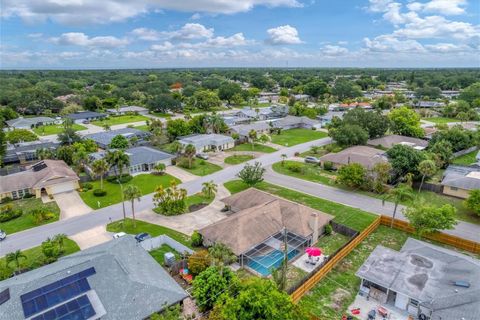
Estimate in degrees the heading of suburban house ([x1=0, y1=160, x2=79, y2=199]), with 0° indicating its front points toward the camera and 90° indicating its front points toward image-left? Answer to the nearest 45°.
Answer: approximately 315°

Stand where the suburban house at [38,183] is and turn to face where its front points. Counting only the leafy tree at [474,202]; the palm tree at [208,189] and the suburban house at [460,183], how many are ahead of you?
3

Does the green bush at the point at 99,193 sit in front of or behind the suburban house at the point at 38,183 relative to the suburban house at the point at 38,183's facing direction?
in front

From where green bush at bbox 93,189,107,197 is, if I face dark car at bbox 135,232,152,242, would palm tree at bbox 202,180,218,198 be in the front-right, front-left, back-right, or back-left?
front-left

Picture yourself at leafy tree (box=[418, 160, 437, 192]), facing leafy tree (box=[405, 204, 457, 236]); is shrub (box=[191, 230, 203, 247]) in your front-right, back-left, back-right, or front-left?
front-right

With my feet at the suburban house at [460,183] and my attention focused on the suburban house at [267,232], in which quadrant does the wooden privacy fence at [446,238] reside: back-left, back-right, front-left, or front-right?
front-left

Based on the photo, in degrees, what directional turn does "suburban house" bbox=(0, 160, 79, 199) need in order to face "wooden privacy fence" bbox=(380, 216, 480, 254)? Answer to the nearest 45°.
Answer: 0° — it already faces it

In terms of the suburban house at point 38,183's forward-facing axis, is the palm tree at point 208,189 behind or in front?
in front

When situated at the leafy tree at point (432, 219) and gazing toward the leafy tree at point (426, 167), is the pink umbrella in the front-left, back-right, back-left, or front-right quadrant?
back-left

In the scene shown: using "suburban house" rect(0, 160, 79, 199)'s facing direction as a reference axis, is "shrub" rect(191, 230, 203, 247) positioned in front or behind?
in front
